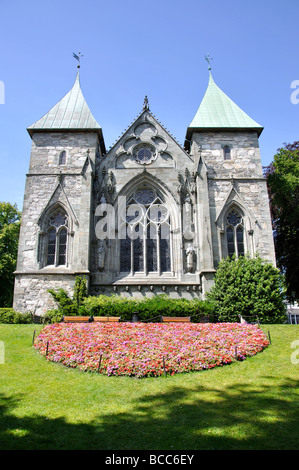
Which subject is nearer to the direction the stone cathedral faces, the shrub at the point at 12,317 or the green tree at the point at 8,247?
the shrub

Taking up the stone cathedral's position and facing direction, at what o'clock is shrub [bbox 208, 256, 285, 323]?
The shrub is roughly at 10 o'clock from the stone cathedral.

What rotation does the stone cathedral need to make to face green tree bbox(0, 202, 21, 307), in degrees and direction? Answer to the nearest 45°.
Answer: approximately 135° to its right

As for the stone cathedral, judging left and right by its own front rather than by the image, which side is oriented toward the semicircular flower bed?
front

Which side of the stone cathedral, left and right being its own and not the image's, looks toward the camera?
front
